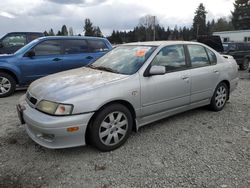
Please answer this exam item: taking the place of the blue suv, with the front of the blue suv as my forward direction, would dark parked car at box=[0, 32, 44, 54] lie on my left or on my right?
on my right

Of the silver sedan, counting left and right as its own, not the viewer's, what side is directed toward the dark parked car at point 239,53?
back

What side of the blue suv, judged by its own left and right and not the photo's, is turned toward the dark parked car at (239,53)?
back

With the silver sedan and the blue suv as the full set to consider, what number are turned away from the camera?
0

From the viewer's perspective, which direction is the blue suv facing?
to the viewer's left

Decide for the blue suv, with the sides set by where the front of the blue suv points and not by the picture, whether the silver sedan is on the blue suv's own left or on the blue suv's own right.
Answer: on the blue suv's own left

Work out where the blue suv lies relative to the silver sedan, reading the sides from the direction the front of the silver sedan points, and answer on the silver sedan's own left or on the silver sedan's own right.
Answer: on the silver sedan's own right

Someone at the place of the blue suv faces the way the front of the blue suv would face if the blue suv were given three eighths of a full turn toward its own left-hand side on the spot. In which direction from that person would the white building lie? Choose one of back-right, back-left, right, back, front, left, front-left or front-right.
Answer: left

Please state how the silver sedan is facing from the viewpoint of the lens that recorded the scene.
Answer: facing the viewer and to the left of the viewer

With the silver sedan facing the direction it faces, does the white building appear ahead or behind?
behind
